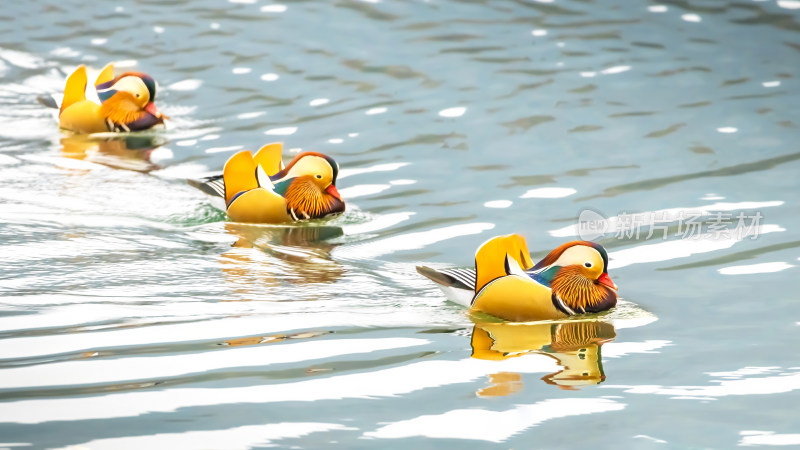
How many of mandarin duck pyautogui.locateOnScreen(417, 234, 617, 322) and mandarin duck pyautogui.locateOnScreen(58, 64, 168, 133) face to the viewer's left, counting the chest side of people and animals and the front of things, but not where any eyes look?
0

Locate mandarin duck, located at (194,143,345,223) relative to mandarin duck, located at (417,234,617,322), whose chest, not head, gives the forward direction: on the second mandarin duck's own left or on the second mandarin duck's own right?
on the second mandarin duck's own left

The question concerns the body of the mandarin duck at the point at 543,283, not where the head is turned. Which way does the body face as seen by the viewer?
to the viewer's right

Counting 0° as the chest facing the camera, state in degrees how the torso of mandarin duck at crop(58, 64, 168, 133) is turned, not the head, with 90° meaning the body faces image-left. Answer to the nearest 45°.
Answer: approximately 315°

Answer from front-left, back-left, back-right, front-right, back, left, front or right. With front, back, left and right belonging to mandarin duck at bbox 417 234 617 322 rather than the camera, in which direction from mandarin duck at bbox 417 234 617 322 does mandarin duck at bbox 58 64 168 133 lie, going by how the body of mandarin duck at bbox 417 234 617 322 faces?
back-left

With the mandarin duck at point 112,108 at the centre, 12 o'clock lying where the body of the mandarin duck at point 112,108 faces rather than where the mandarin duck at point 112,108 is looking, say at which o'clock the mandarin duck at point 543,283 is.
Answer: the mandarin duck at point 543,283 is roughly at 1 o'clock from the mandarin duck at point 112,108.
